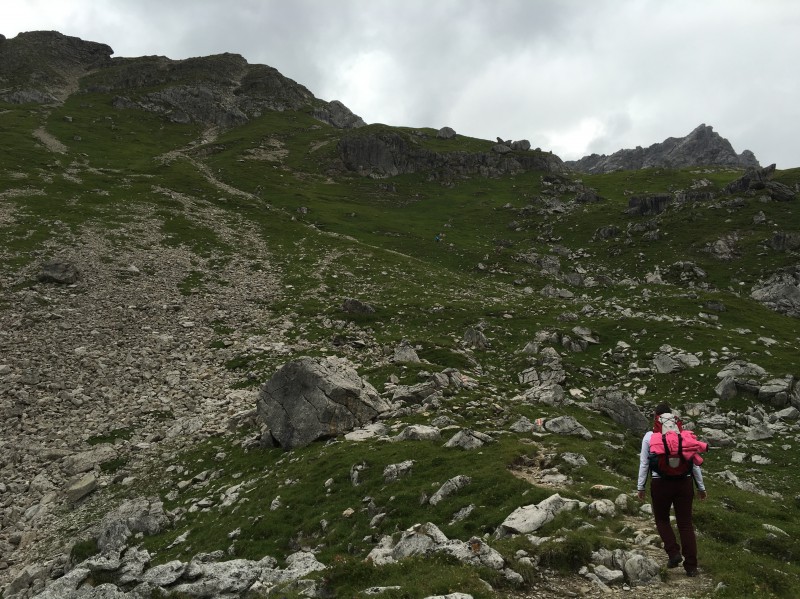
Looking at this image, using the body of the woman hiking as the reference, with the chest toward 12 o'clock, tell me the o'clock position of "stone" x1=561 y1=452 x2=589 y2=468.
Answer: The stone is roughly at 11 o'clock from the woman hiking.

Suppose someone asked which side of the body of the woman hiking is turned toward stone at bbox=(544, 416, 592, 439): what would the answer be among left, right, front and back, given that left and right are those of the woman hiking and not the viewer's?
front

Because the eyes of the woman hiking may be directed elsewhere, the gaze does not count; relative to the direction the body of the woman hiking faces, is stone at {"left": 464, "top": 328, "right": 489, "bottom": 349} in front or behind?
in front

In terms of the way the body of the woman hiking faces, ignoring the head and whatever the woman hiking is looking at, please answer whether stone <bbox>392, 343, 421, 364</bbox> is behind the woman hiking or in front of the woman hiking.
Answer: in front

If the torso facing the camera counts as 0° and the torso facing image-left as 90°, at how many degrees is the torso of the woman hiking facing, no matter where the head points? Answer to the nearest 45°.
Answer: approximately 180°

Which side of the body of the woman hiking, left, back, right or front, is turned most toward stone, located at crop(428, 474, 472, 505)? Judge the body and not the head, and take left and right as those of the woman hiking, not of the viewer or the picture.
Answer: left

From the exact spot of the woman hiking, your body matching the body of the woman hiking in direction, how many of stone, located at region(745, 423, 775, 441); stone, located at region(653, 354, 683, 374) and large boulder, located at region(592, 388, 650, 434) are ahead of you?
3

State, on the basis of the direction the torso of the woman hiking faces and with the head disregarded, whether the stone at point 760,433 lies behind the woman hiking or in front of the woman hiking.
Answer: in front

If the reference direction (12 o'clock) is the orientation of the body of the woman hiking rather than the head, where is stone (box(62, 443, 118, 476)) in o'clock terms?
The stone is roughly at 9 o'clock from the woman hiking.

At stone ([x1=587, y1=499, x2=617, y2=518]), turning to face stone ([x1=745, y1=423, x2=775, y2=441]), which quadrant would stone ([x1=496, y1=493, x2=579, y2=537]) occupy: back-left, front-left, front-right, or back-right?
back-left

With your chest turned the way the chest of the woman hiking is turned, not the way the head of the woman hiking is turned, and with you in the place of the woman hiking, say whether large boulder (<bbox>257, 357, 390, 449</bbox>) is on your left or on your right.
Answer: on your left

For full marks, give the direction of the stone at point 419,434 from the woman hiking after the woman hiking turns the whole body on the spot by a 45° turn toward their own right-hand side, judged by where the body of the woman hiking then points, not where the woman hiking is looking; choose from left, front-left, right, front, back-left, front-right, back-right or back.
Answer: left

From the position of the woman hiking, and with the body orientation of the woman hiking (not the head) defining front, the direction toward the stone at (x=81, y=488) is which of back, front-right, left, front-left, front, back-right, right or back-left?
left

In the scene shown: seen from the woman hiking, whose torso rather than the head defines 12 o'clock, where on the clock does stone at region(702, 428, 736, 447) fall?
The stone is roughly at 12 o'clock from the woman hiking.

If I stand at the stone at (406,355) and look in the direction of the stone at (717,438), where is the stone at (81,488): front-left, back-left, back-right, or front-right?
front-right
